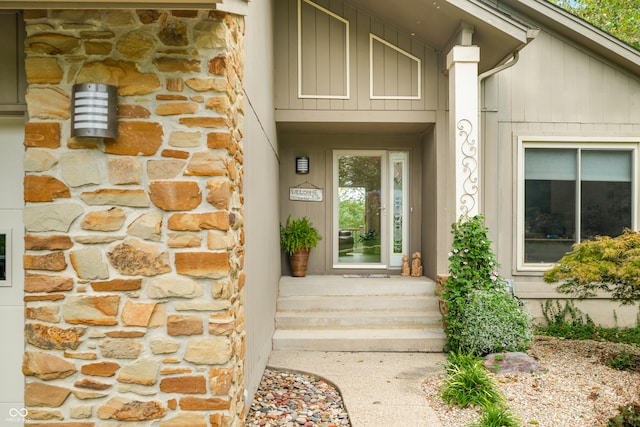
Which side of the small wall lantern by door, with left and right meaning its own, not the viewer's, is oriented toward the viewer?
front

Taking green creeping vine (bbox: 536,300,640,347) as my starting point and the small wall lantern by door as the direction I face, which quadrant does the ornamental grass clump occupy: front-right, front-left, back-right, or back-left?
front-left

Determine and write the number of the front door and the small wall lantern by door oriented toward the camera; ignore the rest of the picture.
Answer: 2

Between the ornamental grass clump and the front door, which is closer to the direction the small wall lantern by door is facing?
the ornamental grass clump

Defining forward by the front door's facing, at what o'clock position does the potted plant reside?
The potted plant is roughly at 2 o'clock from the front door.

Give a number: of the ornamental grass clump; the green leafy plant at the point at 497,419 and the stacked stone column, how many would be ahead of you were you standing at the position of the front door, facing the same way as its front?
3

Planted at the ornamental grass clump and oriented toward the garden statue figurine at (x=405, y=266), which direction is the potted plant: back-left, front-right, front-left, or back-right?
front-left

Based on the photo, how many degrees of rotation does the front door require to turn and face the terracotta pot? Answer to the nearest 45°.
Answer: approximately 45° to its right

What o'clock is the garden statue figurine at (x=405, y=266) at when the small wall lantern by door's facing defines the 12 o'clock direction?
The garden statue figurine is roughly at 9 o'clock from the small wall lantern by door.

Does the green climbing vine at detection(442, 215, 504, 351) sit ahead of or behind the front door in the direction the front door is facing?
ahead

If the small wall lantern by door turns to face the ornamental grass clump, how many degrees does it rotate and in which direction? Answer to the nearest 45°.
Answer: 0° — it already faces it

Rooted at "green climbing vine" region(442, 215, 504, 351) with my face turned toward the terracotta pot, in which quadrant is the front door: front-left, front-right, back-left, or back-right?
front-right

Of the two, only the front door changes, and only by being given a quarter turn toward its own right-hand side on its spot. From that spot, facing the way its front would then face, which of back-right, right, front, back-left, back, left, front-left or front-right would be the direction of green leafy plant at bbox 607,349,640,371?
back-left

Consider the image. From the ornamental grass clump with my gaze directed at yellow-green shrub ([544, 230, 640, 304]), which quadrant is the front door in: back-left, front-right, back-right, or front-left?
front-left

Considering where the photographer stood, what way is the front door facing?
facing the viewer
